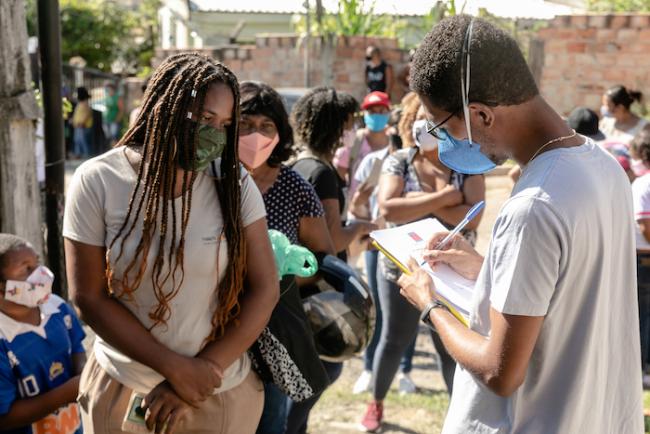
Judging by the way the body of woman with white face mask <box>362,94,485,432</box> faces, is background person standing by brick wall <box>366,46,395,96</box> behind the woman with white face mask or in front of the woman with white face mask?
behind

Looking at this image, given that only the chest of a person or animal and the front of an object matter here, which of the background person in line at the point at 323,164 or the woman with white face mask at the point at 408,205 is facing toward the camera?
the woman with white face mask

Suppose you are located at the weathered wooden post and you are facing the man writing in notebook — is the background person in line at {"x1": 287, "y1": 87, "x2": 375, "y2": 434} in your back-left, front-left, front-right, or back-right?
front-left

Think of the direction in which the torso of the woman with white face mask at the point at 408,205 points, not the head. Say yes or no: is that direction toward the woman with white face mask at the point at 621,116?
no

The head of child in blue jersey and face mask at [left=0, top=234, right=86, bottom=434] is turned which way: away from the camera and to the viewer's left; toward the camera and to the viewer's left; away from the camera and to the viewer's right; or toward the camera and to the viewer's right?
toward the camera and to the viewer's right

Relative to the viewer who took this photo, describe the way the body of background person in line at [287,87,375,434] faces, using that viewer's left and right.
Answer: facing away from the viewer and to the right of the viewer

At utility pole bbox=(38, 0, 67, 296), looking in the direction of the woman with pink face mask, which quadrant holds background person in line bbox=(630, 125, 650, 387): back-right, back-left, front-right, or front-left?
front-left

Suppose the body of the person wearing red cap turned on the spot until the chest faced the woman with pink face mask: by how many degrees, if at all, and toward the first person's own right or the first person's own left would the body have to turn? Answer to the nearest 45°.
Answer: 0° — they already face them

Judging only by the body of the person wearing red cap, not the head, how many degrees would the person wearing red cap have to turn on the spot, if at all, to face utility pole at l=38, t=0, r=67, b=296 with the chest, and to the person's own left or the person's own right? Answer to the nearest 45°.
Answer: approximately 45° to the person's own right

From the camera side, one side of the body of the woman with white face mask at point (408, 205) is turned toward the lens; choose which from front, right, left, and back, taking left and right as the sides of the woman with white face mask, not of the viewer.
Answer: front

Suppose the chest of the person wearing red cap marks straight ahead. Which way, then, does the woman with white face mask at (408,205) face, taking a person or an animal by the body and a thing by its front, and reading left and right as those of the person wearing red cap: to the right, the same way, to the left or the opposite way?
the same way

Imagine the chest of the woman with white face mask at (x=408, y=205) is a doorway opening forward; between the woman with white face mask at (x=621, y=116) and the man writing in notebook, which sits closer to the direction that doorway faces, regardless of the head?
the man writing in notebook

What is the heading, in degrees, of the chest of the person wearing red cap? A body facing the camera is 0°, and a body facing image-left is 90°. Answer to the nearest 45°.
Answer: approximately 0°

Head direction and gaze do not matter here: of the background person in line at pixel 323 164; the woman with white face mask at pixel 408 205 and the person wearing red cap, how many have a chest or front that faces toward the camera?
2

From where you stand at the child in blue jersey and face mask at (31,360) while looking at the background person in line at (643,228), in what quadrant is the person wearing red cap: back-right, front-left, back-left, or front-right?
front-left

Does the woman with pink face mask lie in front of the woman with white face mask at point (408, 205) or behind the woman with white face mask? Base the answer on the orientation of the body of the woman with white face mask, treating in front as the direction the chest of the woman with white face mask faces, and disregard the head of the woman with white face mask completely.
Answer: in front

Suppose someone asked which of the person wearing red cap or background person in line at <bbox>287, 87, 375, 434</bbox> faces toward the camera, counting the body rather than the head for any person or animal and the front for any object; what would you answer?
the person wearing red cap

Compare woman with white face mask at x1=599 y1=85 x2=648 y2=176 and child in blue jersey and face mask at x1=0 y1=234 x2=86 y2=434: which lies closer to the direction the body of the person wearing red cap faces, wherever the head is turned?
the child in blue jersey and face mask
